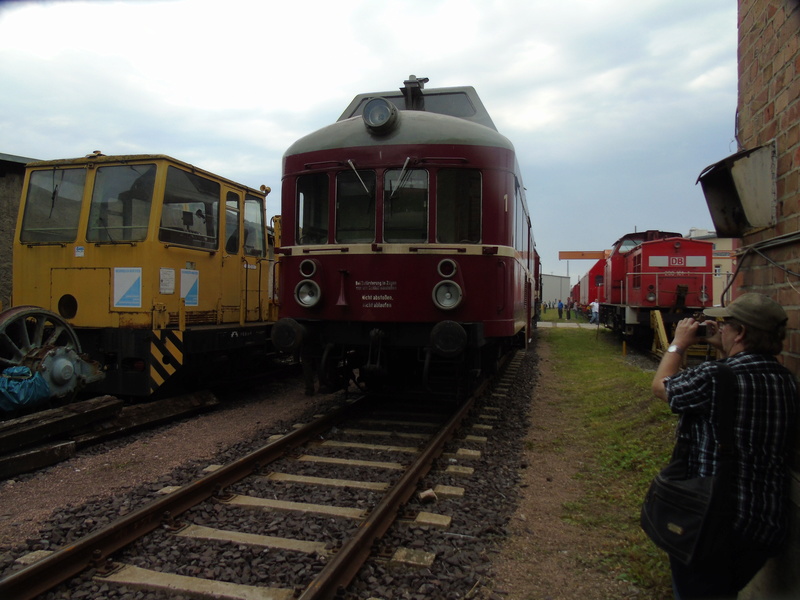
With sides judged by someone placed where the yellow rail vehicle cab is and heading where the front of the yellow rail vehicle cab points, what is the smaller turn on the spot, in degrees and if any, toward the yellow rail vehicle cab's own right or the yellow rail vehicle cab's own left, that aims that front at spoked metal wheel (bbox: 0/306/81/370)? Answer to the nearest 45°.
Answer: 0° — it already faces it

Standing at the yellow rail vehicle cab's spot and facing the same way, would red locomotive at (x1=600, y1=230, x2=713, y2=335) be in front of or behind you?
behind

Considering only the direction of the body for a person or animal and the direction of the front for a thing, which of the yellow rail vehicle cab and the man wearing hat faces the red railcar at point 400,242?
the man wearing hat

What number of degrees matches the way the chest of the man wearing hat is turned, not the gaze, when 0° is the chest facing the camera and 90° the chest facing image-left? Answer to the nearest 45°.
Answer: approximately 135°

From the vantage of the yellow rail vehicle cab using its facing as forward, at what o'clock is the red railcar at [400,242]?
The red railcar is roughly at 9 o'clock from the yellow rail vehicle cab.

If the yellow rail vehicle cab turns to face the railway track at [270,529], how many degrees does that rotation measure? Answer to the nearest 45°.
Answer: approximately 45° to its left

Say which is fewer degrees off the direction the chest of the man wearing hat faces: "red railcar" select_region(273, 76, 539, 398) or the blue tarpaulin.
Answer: the red railcar
